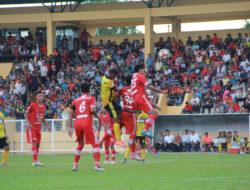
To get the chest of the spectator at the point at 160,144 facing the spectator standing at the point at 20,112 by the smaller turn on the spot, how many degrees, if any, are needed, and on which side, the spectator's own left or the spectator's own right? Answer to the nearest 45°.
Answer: approximately 90° to the spectator's own right

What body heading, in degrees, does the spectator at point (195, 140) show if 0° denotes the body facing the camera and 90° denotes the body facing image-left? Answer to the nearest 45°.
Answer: approximately 0°

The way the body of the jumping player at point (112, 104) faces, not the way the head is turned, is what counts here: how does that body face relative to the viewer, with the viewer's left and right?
facing to the right of the viewer

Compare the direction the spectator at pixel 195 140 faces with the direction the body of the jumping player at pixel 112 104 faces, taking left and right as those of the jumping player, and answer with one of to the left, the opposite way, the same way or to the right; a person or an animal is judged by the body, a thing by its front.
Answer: to the right

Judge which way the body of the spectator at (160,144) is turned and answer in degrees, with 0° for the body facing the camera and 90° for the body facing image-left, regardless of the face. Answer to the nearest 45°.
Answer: approximately 0°

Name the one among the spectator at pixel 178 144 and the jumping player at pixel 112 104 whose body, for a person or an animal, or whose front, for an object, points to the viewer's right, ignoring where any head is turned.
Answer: the jumping player

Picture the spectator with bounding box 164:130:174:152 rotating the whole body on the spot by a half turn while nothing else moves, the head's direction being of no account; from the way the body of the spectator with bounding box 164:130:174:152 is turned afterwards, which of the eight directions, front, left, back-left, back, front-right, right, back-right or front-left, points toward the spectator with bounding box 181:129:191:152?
right
